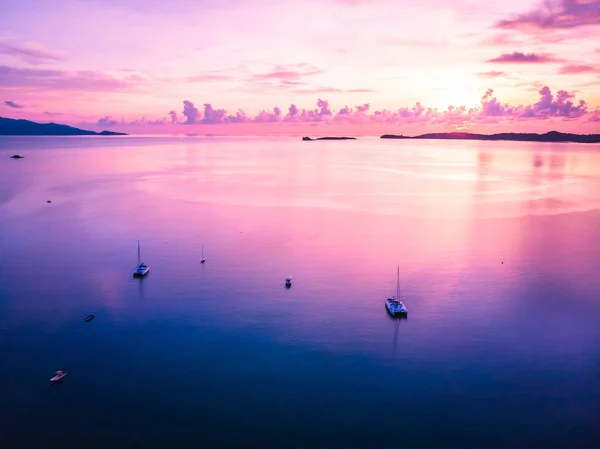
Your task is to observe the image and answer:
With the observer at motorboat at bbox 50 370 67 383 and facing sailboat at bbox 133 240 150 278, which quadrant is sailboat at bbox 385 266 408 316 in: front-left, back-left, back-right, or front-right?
front-right

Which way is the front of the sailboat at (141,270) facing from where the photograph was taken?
facing the viewer and to the left of the viewer

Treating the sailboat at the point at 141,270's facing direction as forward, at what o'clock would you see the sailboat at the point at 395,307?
the sailboat at the point at 395,307 is roughly at 9 o'clock from the sailboat at the point at 141,270.

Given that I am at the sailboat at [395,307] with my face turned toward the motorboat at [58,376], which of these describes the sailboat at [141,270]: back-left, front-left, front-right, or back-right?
front-right

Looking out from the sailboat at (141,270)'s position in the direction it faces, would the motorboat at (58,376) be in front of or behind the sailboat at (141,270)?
in front

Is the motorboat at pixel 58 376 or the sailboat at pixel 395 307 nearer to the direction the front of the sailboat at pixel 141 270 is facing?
the motorboat
